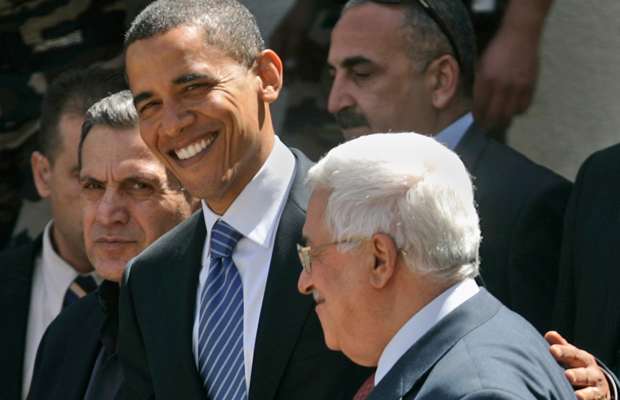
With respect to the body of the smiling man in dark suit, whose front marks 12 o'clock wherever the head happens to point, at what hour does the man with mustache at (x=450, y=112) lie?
The man with mustache is roughly at 6 o'clock from the smiling man in dark suit.

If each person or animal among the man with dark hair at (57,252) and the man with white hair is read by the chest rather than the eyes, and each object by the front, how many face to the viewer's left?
1

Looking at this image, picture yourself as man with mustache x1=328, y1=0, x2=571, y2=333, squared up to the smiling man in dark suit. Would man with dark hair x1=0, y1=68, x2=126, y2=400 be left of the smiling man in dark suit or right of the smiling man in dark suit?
right

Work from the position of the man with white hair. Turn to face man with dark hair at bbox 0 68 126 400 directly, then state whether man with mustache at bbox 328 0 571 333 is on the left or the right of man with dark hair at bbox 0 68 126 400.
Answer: right

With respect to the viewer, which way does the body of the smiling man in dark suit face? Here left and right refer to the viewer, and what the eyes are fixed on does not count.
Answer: facing the viewer and to the left of the viewer

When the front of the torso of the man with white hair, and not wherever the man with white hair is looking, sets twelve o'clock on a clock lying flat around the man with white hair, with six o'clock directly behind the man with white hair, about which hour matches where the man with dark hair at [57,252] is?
The man with dark hair is roughly at 1 o'clock from the man with white hair.

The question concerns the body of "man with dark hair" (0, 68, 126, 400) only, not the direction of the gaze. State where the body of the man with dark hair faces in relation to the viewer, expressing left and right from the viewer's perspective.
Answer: facing the viewer and to the right of the viewer

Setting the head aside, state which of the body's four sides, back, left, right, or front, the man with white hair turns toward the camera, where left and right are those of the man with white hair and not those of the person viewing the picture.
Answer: left

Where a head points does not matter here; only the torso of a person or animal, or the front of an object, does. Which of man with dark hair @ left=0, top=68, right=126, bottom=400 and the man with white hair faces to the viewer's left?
the man with white hair

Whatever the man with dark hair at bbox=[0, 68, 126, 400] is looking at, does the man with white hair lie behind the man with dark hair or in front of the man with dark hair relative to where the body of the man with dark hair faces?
in front

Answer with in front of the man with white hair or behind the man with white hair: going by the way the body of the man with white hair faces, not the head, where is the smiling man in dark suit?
in front

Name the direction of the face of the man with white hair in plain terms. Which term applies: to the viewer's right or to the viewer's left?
to the viewer's left

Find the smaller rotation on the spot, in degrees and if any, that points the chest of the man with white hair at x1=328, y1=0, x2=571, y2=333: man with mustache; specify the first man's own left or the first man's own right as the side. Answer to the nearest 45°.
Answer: approximately 90° to the first man's own right

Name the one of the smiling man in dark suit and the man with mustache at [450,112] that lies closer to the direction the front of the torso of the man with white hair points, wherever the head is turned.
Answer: the smiling man in dark suit

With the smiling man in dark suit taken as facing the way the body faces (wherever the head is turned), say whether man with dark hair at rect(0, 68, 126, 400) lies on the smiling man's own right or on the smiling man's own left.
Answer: on the smiling man's own right
